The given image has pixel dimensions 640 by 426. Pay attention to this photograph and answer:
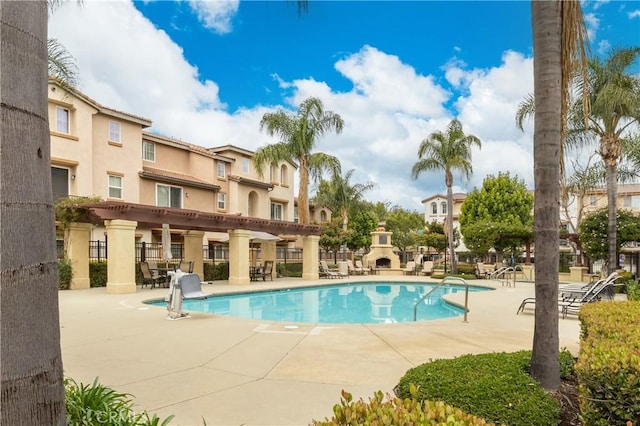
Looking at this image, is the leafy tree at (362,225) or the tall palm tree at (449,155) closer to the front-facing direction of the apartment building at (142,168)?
the tall palm tree

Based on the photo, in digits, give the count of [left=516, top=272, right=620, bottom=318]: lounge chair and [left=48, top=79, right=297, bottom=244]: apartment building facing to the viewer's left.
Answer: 1

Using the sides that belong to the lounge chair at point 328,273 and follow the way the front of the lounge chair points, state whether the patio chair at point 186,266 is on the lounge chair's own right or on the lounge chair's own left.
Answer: on the lounge chair's own right

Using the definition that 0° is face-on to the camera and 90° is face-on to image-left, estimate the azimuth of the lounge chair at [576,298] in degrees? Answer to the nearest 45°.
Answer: approximately 90°

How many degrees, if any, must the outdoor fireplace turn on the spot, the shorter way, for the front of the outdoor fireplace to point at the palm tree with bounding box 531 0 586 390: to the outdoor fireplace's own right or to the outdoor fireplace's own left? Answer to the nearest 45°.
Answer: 0° — it already faces it

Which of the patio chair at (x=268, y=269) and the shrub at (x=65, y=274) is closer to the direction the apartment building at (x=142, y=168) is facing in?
the patio chair

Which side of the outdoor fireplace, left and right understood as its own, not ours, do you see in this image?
front

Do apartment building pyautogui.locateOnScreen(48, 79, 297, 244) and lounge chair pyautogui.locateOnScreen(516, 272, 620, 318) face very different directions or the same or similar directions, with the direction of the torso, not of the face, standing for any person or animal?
very different directions

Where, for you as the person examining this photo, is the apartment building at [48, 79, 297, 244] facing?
facing the viewer and to the right of the viewer

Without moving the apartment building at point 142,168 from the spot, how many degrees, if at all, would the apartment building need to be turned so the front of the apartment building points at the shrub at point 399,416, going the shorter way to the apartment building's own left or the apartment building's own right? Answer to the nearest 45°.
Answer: approximately 45° to the apartment building's own right

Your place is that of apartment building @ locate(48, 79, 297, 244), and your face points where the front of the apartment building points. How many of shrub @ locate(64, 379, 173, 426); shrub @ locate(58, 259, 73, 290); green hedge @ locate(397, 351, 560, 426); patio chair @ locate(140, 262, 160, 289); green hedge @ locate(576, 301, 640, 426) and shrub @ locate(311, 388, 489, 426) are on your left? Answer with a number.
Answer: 0

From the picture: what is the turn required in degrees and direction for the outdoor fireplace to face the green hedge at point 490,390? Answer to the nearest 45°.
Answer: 0° — it already faces it

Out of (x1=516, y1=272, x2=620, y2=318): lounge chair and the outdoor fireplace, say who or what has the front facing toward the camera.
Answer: the outdoor fireplace

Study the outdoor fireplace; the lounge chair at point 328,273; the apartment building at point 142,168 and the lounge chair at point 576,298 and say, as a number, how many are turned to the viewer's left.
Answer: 1

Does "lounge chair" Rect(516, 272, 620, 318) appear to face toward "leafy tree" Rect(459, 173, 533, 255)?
no

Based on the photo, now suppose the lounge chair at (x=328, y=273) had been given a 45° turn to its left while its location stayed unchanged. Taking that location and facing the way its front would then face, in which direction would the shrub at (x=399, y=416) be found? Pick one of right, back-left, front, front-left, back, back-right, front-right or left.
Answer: right
